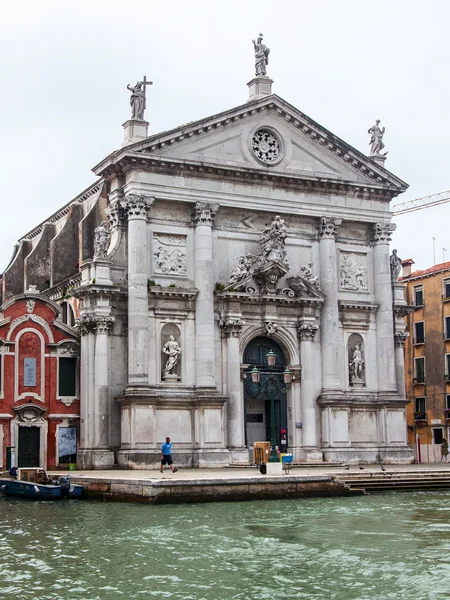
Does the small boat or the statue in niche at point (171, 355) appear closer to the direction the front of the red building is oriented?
the small boat

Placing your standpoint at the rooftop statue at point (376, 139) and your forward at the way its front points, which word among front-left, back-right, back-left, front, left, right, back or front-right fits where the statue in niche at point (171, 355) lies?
front-right

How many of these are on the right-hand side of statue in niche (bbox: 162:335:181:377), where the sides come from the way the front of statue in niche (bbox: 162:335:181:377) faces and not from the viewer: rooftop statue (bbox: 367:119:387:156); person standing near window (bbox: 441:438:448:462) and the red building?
1

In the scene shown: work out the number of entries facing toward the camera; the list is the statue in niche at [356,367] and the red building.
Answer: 2

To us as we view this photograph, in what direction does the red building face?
facing the viewer

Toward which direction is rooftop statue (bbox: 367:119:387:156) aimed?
toward the camera

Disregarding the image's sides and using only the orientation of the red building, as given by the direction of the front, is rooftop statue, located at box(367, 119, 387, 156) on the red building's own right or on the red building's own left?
on the red building's own left

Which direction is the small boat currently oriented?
to the viewer's left

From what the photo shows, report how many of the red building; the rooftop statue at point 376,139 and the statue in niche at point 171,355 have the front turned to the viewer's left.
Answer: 0

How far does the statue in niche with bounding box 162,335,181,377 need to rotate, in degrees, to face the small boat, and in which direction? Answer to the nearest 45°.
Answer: approximately 45° to its right

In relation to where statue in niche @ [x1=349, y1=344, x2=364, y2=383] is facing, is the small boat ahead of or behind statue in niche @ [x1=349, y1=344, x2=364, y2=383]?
ahead

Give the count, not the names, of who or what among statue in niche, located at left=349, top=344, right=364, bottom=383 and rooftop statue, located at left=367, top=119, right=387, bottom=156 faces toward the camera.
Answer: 2

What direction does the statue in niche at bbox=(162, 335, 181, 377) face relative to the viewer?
toward the camera
